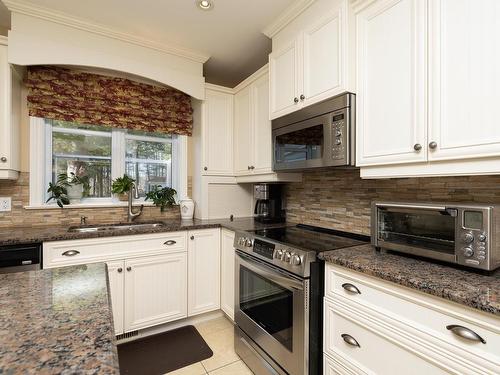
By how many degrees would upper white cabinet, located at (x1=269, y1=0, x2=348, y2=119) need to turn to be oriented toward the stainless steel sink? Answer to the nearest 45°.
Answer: approximately 45° to its right

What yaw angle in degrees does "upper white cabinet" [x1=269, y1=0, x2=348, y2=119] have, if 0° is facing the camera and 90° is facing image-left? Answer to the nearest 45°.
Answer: approximately 45°

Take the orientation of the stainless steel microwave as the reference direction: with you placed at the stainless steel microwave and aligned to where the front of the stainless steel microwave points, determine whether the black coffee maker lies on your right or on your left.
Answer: on your right

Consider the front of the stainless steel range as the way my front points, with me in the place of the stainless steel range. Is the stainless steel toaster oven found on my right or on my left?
on my left

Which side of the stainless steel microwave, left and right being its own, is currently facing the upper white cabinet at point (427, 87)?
left

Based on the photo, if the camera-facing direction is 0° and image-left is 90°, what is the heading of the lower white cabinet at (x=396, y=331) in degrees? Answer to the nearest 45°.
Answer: approximately 45°

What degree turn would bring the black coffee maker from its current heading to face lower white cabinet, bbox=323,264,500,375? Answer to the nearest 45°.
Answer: approximately 45° to its left
